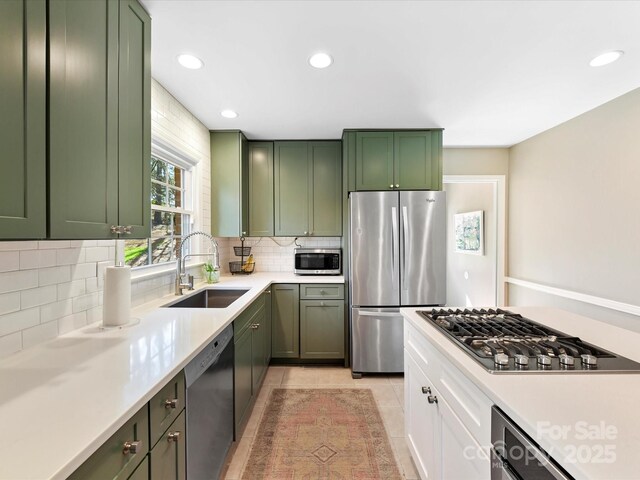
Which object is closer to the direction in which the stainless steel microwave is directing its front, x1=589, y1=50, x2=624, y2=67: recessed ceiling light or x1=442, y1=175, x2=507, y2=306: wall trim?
the recessed ceiling light

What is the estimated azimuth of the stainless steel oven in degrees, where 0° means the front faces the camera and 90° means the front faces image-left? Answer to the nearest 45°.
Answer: approximately 45°

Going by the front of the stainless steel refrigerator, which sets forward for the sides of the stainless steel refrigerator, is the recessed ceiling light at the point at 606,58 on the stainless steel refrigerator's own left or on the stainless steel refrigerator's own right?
on the stainless steel refrigerator's own left

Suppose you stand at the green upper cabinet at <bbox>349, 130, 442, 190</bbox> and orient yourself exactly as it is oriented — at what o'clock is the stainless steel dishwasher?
The stainless steel dishwasher is roughly at 1 o'clock from the green upper cabinet.

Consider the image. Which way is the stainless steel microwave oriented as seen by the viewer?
toward the camera

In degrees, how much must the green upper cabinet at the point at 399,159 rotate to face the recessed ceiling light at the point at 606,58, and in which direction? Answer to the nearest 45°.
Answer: approximately 45° to its left

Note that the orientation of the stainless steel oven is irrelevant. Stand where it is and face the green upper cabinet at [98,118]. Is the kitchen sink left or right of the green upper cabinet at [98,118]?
right

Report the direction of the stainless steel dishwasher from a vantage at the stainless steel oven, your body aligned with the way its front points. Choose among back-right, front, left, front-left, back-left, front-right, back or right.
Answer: front-right

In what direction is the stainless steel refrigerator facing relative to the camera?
toward the camera

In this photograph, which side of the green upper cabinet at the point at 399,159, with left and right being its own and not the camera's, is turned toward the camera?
front
